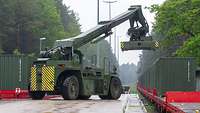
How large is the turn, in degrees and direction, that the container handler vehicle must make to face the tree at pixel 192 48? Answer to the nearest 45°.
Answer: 0° — it already faces it

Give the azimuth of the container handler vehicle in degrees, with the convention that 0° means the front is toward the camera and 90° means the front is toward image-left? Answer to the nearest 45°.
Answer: approximately 225°
